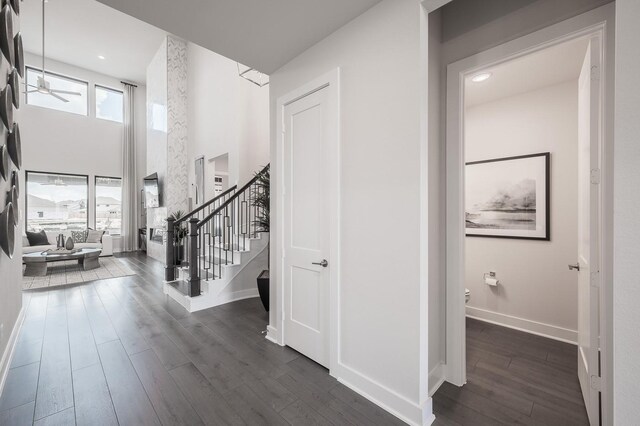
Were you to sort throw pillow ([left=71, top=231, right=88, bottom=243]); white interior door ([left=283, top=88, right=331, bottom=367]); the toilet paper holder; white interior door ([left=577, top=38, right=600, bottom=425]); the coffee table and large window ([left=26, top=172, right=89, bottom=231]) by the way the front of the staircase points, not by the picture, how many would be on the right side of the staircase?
3

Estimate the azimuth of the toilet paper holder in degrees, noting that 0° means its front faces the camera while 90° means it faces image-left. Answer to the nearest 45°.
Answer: approximately 45°

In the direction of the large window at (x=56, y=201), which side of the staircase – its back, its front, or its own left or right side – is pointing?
right

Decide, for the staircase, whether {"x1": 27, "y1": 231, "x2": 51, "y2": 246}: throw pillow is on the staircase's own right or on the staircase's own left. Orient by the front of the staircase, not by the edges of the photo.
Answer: on the staircase's own right

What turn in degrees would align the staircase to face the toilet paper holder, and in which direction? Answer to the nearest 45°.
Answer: approximately 90° to its left

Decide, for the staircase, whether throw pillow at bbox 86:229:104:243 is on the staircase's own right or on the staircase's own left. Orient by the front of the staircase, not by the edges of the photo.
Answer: on the staircase's own right
